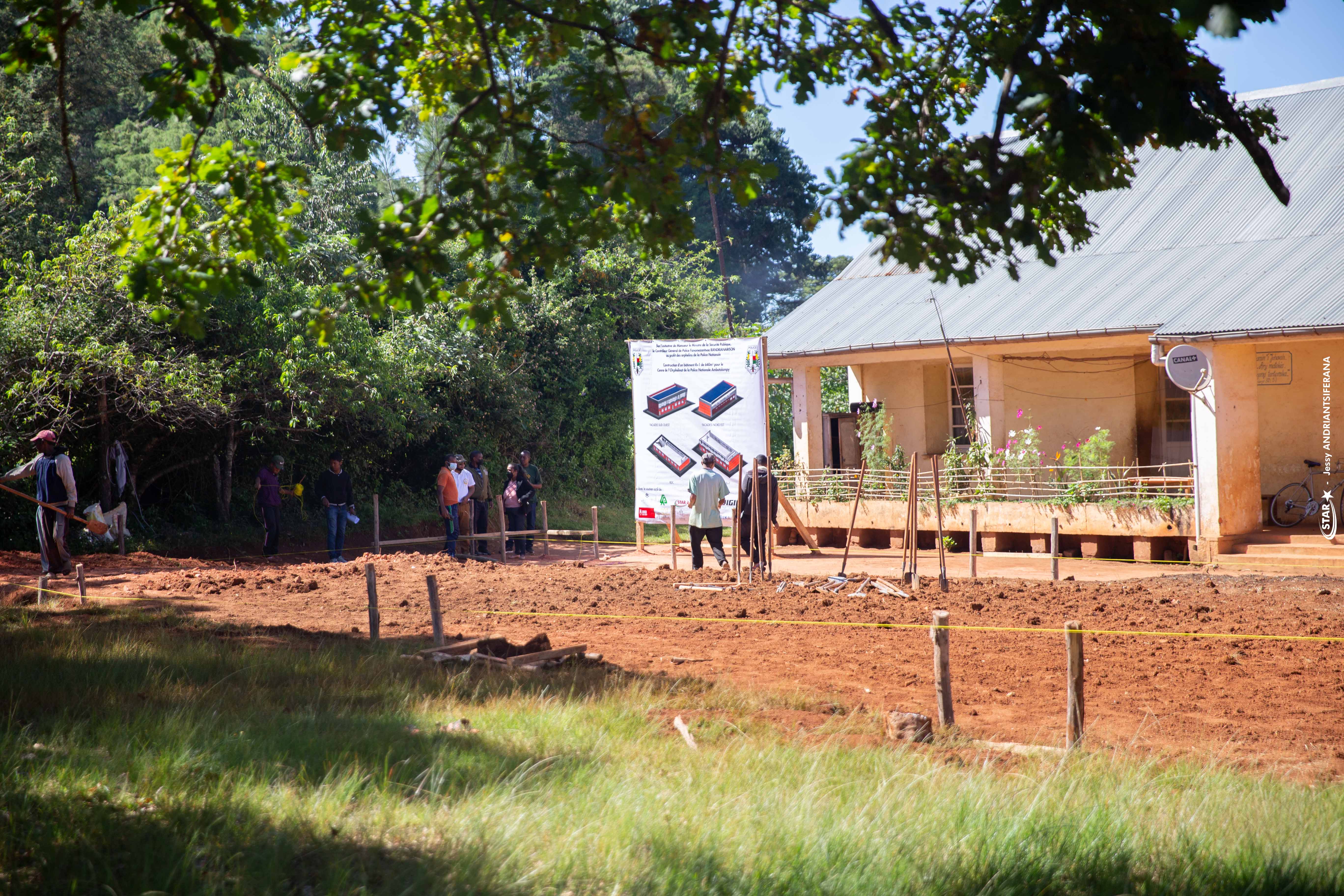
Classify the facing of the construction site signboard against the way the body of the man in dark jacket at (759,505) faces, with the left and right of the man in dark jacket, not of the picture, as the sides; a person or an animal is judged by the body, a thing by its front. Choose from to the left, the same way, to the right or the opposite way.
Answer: the opposite way

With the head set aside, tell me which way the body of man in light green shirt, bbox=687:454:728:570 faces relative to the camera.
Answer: away from the camera

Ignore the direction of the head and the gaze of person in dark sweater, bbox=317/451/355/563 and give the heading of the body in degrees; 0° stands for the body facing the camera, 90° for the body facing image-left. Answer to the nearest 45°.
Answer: approximately 0°

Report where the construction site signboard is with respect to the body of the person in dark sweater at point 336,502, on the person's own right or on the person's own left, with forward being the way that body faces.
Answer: on the person's own left

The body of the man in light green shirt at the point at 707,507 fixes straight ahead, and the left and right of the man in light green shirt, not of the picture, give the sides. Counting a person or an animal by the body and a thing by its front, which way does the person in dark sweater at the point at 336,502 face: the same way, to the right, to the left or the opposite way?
the opposite way

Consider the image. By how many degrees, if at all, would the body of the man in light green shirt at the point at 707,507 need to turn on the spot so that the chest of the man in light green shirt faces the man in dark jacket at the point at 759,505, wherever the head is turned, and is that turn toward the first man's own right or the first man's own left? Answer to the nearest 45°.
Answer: approximately 135° to the first man's own right

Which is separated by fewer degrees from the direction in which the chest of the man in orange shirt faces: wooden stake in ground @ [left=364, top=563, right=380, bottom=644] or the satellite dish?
the satellite dish

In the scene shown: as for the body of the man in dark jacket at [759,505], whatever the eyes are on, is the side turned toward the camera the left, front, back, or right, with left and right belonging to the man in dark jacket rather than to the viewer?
back

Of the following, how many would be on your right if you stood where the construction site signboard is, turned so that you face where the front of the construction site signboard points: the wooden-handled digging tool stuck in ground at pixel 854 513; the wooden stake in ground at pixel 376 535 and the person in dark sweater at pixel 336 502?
2

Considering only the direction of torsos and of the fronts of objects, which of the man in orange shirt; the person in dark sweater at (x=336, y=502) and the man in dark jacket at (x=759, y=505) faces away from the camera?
the man in dark jacket at (x=759, y=505)

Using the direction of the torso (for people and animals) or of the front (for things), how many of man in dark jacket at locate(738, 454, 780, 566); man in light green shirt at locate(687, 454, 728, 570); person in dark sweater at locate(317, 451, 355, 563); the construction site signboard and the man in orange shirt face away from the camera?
2

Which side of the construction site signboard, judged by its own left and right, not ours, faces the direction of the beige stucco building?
left
